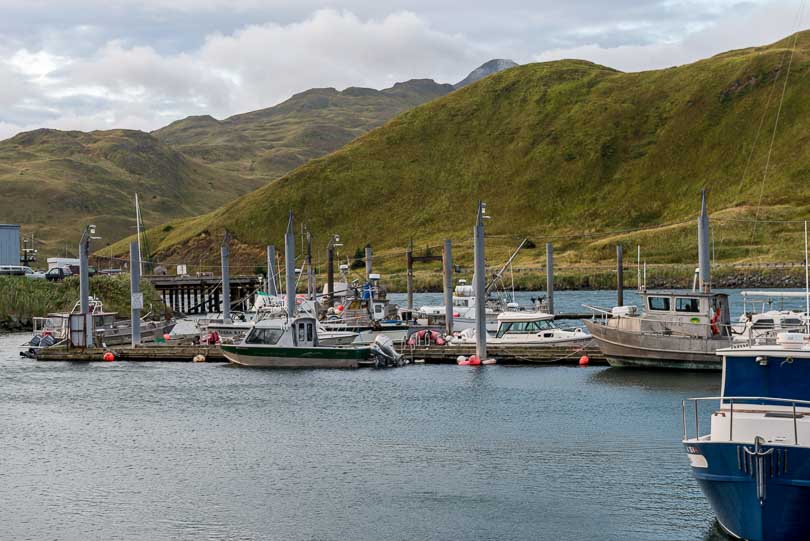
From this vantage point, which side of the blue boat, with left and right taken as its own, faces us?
front
